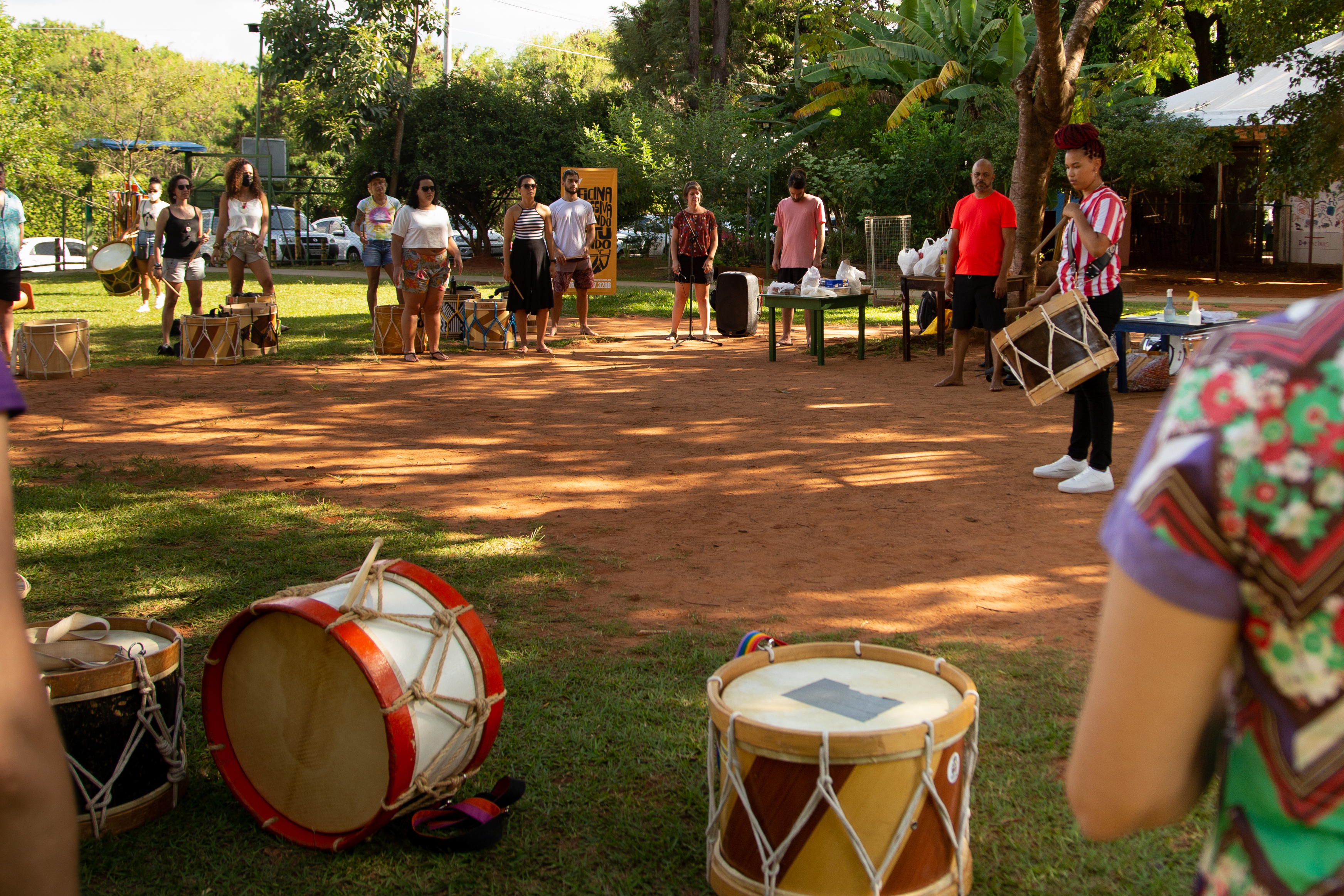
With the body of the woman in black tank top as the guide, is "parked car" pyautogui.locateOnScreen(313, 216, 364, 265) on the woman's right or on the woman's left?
on the woman's left

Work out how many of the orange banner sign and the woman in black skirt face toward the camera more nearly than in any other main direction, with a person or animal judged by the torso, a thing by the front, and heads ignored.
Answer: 2

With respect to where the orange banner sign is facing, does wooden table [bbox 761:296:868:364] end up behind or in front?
in front

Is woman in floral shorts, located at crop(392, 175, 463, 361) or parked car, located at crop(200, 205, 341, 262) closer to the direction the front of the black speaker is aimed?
the woman in floral shorts

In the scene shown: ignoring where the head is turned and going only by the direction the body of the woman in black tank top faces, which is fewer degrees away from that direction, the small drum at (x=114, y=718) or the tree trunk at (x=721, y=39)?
the small drum

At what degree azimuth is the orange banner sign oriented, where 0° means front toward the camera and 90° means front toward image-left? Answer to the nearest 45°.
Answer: approximately 0°

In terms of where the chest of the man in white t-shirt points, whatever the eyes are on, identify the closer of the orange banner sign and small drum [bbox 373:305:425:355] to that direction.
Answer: the small drum

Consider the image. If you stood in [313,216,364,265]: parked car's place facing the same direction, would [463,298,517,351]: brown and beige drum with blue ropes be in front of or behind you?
in front
